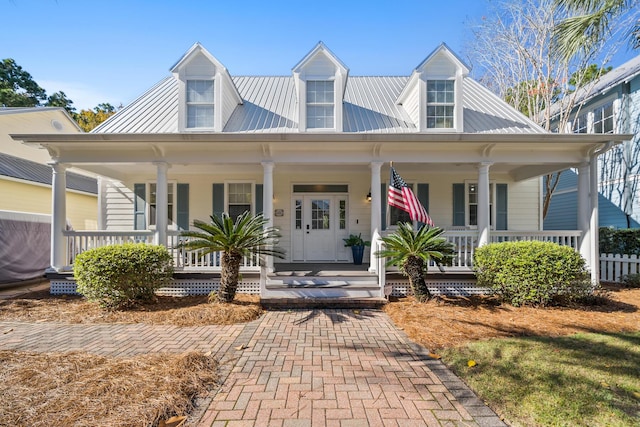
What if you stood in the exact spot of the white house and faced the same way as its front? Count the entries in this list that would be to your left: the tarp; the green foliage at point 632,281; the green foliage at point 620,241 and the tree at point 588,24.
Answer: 3

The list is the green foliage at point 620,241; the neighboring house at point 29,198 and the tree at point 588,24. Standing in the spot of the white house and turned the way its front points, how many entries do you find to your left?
2

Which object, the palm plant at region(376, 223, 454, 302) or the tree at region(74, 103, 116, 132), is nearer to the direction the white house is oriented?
the palm plant

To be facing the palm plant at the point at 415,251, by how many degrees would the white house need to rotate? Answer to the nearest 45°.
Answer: approximately 45° to its left

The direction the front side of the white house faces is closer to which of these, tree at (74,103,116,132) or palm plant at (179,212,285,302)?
the palm plant

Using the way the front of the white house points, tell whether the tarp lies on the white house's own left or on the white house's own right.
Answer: on the white house's own right

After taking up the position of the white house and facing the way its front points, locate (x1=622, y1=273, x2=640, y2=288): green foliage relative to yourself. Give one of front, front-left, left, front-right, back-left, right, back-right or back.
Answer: left

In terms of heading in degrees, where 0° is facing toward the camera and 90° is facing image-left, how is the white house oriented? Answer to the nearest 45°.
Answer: approximately 0°

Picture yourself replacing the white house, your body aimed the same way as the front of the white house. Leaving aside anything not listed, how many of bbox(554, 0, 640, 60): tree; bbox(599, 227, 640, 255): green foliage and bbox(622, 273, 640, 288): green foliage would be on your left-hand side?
3

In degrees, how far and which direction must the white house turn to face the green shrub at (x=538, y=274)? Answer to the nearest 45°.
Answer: approximately 45° to its left
